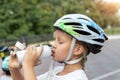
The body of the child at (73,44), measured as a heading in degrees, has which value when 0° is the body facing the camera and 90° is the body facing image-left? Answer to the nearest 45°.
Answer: approximately 90°

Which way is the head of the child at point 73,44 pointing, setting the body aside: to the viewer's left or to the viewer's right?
to the viewer's left
